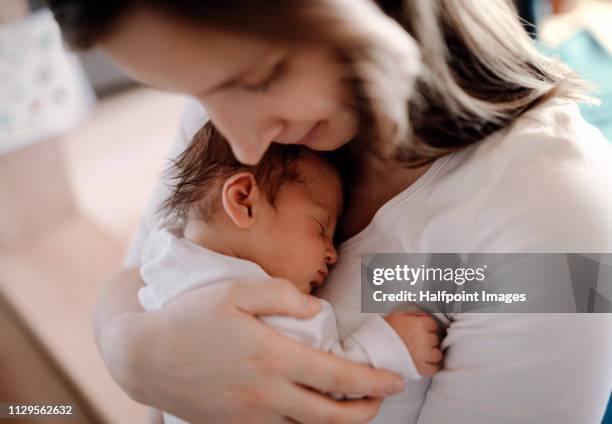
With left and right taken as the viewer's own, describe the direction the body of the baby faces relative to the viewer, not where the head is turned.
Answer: facing to the right of the viewer

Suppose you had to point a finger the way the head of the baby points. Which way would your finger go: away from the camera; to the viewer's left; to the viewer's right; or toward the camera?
to the viewer's right

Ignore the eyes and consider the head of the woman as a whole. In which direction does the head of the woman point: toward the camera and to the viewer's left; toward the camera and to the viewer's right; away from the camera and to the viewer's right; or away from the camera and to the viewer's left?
toward the camera and to the viewer's left
